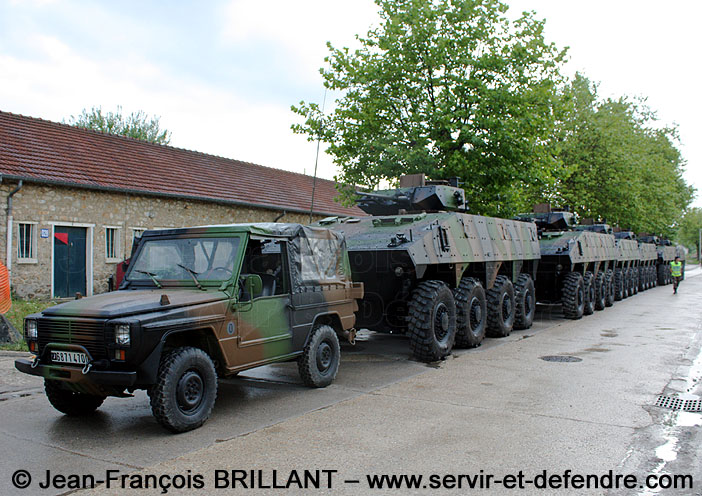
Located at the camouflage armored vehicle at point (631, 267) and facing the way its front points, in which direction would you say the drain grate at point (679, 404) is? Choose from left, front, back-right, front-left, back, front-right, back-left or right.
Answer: front-left

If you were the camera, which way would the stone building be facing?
facing the viewer and to the right of the viewer

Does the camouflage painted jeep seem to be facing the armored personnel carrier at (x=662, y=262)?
no

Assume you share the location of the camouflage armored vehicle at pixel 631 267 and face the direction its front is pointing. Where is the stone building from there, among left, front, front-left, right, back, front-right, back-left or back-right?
front

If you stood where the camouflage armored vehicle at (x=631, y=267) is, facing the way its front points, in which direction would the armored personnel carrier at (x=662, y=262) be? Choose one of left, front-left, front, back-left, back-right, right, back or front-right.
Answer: back-right

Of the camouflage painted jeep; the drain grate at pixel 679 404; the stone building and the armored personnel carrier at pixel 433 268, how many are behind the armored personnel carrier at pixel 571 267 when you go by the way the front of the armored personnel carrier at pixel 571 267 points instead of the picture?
0

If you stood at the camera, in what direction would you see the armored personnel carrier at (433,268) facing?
facing the viewer and to the left of the viewer

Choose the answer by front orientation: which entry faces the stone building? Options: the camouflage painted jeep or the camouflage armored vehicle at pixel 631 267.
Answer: the camouflage armored vehicle

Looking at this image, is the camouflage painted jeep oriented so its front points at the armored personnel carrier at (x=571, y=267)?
no

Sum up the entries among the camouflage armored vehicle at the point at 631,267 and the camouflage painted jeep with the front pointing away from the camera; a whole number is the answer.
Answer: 0

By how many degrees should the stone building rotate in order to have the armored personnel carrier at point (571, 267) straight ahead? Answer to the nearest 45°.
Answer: approximately 45° to its left

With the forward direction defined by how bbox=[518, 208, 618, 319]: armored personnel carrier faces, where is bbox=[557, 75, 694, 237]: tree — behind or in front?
behind

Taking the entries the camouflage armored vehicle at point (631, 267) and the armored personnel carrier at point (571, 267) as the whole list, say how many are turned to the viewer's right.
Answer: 0

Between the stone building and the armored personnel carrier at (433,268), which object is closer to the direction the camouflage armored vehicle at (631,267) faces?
the armored personnel carrier

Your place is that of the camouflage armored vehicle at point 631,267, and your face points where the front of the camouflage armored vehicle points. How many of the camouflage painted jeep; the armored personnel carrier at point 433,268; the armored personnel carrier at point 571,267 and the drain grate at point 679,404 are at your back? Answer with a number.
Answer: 0

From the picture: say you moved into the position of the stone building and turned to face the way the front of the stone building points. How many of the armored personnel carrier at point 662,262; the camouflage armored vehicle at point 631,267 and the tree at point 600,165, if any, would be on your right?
0

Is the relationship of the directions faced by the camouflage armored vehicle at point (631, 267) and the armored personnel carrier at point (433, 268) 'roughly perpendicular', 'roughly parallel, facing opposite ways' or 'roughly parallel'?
roughly parallel

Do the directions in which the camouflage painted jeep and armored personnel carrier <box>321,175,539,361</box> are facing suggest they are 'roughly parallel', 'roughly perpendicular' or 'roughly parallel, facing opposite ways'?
roughly parallel

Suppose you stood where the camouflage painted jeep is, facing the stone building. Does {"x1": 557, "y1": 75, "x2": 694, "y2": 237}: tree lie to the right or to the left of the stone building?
right

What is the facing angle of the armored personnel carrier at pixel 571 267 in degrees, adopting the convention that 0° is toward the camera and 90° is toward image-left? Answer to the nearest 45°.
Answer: approximately 45°

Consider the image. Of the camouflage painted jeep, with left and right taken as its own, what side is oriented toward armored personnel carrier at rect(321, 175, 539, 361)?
back

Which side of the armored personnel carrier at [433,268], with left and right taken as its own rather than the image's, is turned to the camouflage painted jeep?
front

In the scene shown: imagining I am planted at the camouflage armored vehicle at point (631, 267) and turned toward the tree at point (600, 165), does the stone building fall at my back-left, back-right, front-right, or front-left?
back-left
